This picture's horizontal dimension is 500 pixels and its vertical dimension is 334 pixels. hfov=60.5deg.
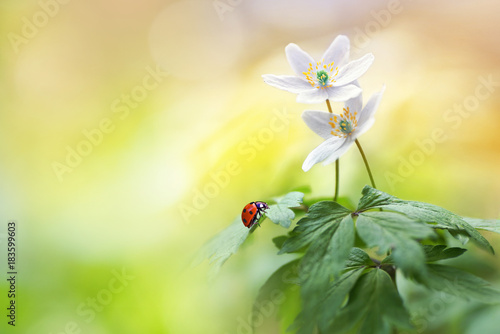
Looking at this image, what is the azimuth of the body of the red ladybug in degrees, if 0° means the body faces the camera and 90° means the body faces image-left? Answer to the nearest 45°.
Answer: approximately 270°
